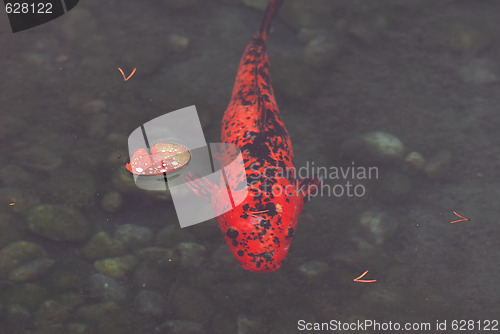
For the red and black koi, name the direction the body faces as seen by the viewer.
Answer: toward the camera

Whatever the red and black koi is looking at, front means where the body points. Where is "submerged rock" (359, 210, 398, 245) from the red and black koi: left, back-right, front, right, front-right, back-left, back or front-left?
left

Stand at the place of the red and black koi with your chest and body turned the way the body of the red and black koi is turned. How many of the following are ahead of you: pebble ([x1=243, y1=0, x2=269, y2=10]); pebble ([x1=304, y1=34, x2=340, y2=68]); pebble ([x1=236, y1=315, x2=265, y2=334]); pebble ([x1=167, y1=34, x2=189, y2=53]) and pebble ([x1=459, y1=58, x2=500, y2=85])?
1

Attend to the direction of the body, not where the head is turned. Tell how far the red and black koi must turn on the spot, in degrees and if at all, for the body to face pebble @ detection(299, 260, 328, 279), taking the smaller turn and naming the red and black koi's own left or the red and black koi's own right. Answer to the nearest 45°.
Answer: approximately 45° to the red and black koi's own left

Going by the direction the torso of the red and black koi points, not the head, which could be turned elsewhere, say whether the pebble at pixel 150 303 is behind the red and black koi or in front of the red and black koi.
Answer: in front

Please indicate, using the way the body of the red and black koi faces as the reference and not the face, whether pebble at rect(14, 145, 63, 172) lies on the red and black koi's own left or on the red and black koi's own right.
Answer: on the red and black koi's own right

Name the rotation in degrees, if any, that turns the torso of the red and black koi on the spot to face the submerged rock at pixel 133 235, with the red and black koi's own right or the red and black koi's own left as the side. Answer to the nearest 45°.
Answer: approximately 90° to the red and black koi's own right

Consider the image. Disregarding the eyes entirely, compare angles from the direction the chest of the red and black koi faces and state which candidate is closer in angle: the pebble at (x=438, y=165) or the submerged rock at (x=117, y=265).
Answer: the submerged rock

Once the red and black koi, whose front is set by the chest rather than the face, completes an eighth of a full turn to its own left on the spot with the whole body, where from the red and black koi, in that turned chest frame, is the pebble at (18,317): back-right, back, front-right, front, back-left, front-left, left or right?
right

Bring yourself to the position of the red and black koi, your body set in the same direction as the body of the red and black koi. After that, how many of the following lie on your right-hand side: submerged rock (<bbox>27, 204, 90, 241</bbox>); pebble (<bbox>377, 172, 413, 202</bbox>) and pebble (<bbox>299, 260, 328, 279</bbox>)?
1

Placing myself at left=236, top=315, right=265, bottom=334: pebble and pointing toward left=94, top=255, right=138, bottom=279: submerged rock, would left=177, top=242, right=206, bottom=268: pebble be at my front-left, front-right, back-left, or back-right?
front-right

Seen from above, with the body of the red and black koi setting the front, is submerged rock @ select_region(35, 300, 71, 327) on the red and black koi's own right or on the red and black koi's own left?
on the red and black koi's own right

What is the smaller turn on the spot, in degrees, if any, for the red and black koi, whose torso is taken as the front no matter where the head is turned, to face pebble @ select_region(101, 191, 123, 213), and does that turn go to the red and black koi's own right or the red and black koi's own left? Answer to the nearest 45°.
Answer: approximately 90° to the red and black koi's own right

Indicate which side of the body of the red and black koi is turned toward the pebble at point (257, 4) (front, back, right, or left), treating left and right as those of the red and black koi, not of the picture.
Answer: back
